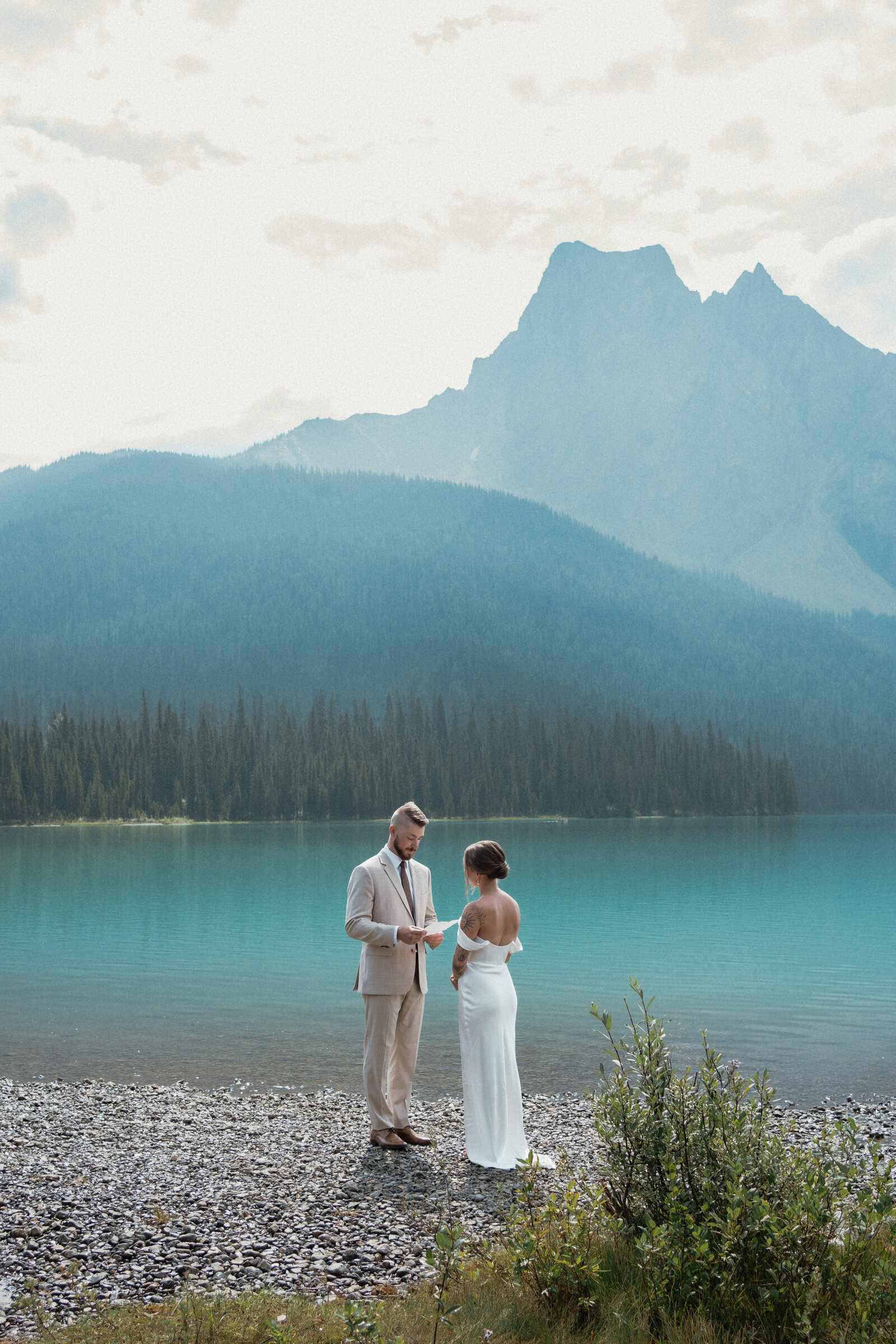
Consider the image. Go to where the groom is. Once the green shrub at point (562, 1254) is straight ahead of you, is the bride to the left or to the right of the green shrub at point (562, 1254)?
left

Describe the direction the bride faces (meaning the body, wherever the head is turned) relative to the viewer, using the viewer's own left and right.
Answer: facing away from the viewer and to the left of the viewer

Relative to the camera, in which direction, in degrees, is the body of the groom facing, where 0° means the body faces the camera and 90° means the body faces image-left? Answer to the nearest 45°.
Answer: approximately 315°

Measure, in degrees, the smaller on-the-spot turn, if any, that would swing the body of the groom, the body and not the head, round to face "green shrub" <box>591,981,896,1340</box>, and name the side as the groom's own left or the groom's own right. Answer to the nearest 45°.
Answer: approximately 45° to the groom's own right

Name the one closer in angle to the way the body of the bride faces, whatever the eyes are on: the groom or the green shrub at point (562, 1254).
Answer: the groom

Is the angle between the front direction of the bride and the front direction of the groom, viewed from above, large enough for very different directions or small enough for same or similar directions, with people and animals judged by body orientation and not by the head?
very different directions

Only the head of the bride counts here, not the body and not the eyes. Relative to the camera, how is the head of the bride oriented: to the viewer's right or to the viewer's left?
to the viewer's left
